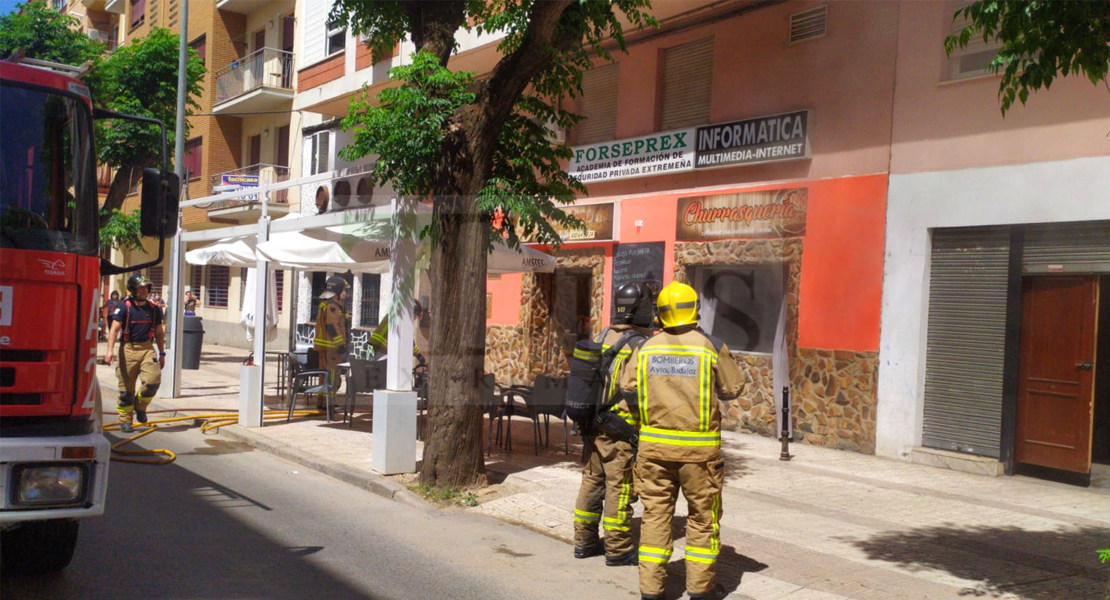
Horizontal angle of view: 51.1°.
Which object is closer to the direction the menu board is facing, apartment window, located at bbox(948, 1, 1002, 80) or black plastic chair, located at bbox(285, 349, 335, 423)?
the black plastic chair

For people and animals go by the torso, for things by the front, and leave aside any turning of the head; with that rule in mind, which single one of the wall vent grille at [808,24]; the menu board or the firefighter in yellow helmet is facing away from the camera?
the firefighter in yellow helmet

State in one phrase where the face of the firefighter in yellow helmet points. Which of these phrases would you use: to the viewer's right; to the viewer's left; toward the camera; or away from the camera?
away from the camera

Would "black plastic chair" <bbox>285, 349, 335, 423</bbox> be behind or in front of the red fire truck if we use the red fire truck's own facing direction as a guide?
behind

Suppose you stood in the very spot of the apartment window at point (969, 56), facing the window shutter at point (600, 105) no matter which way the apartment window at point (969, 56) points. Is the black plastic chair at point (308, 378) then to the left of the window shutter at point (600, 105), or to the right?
left

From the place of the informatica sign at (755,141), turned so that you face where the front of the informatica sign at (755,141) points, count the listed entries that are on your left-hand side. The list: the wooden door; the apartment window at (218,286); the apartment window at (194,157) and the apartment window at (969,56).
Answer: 2

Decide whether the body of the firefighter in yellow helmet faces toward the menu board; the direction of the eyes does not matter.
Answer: yes

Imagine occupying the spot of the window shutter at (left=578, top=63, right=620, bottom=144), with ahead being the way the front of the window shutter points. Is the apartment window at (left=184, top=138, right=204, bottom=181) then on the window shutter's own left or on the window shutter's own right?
on the window shutter's own right

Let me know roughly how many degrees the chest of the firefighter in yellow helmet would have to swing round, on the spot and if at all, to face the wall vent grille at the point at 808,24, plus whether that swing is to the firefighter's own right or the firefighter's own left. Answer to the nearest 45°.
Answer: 0° — they already face it

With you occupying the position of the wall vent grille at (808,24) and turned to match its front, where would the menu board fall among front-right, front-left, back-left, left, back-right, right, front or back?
right

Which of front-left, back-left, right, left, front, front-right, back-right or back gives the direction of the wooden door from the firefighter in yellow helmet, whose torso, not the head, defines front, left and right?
front-right

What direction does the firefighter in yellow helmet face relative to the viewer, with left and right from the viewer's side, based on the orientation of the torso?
facing away from the viewer

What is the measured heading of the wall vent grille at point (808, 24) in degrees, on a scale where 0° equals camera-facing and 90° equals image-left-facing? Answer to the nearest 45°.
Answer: approximately 45°

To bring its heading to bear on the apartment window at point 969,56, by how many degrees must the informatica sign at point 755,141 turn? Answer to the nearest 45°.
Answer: approximately 90° to its left

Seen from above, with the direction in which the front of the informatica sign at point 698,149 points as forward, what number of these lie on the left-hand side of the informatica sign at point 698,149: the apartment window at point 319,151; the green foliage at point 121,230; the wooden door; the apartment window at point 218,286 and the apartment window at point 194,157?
1
